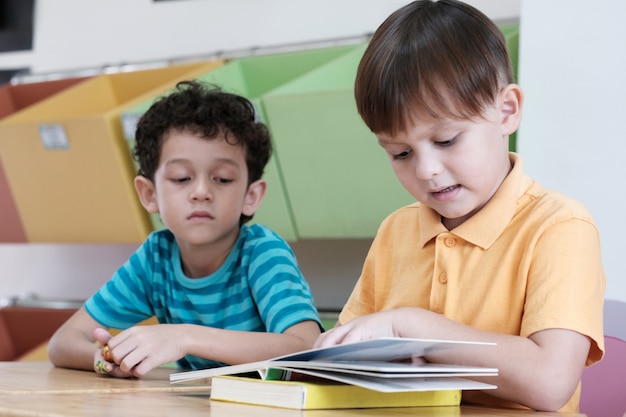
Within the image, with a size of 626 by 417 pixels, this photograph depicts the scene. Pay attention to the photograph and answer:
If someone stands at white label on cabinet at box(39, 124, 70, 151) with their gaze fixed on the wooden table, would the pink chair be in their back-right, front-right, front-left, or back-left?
front-left

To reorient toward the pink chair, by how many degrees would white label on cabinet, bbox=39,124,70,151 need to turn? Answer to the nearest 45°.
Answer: approximately 45° to its left

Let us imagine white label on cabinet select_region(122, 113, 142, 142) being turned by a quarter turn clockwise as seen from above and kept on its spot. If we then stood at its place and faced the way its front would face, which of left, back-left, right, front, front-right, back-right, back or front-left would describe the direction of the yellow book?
left

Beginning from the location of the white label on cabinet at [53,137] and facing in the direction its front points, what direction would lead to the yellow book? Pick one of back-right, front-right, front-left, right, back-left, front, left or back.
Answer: front

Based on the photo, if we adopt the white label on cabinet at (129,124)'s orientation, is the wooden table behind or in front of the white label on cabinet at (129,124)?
in front

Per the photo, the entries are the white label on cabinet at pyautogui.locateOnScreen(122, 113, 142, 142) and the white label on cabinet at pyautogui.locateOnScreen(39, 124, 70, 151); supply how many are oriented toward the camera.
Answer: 2

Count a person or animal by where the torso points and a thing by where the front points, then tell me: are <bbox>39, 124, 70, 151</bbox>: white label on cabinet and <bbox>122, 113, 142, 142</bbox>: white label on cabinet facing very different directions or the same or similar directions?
same or similar directions

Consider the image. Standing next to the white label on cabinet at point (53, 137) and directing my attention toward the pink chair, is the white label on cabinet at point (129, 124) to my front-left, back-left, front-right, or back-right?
front-left

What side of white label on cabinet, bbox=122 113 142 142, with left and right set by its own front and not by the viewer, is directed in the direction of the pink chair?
front

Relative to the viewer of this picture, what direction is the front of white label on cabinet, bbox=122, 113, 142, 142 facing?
facing the viewer

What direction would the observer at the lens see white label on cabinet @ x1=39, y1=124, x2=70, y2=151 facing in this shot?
facing the viewer
